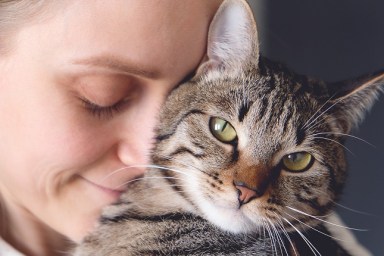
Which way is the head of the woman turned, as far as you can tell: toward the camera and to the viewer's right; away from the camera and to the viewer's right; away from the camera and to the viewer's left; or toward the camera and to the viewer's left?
toward the camera and to the viewer's right

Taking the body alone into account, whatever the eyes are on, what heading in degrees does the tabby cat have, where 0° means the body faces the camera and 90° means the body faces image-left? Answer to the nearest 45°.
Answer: approximately 0°
